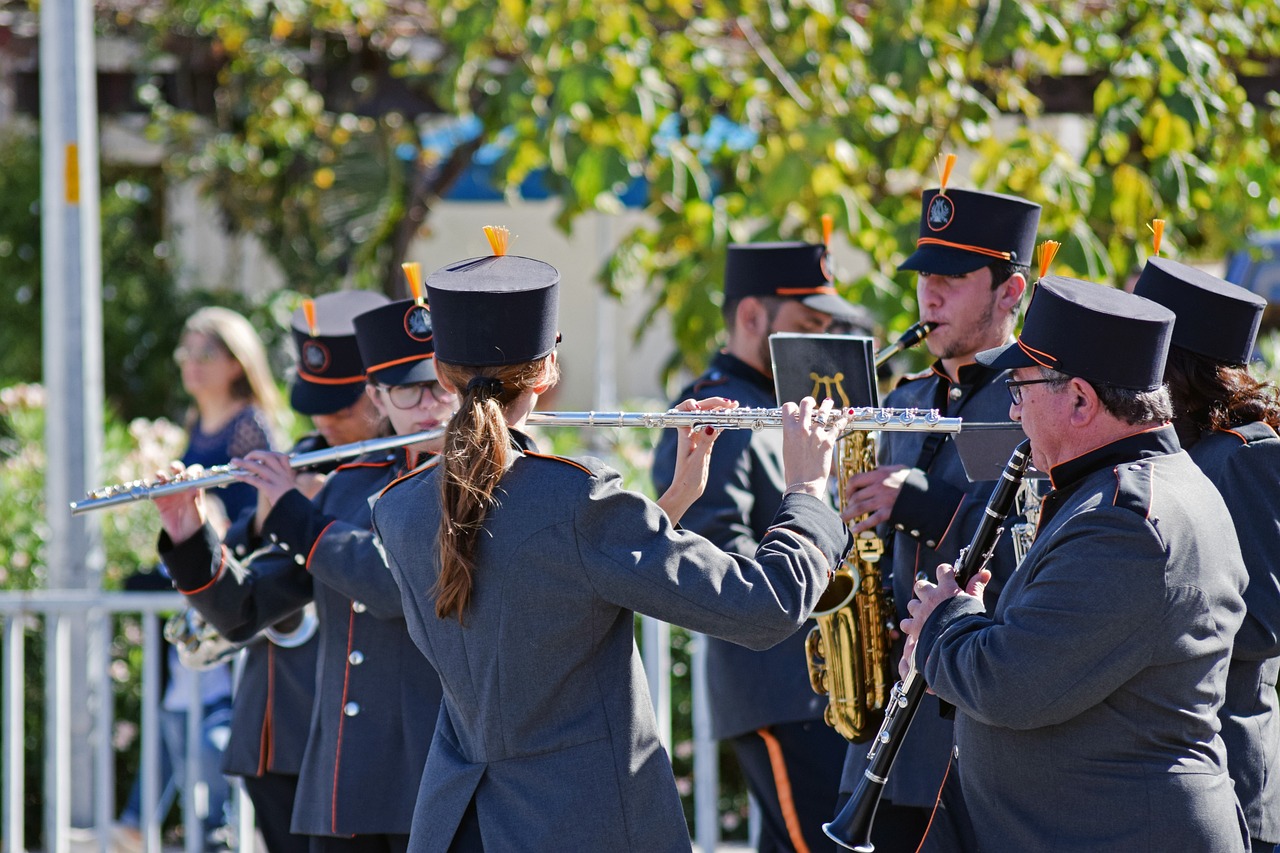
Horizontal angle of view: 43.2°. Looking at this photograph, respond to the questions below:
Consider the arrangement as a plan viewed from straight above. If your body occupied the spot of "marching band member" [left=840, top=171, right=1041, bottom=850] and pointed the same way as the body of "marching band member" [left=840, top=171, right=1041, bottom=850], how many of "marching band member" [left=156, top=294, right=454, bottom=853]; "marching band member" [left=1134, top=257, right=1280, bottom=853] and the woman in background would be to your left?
1

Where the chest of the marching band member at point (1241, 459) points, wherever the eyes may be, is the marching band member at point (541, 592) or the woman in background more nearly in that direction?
the woman in background

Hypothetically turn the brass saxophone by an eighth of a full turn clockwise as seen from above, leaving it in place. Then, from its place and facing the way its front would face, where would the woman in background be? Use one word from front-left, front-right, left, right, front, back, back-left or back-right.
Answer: front-right

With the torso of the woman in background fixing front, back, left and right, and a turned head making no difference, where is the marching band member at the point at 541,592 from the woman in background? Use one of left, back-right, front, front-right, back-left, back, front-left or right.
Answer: front-left

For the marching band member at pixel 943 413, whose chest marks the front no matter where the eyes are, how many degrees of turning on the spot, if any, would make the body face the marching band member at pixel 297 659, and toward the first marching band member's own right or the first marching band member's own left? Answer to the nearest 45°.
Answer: approximately 45° to the first marching band member's own right

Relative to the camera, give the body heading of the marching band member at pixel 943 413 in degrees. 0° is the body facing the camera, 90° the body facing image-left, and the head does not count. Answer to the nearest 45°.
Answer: approximately 45°

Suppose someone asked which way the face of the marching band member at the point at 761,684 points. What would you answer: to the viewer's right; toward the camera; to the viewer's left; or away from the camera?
to the viewer's right

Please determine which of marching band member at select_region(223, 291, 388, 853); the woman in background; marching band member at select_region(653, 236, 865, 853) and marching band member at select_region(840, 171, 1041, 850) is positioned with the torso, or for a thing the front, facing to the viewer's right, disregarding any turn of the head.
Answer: marching band member at select_region(653, 236, 865, 853)
